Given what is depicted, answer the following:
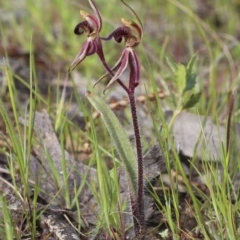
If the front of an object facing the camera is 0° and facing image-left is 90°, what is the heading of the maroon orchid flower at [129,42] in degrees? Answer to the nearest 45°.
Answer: approximately 90°

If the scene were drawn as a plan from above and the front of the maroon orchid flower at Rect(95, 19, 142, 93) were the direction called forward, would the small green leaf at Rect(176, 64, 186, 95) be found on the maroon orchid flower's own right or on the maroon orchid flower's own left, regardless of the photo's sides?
on the maroon orchid flower's own right

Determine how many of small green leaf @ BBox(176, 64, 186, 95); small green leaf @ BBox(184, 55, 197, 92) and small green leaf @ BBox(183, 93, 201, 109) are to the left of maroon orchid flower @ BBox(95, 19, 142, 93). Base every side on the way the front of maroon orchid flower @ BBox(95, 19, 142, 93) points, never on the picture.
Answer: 0

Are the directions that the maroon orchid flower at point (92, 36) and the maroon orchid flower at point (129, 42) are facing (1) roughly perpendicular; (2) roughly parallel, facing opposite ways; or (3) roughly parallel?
roughly parallel

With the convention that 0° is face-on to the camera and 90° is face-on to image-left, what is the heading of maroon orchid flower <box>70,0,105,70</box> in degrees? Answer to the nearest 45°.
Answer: approximately 90°
